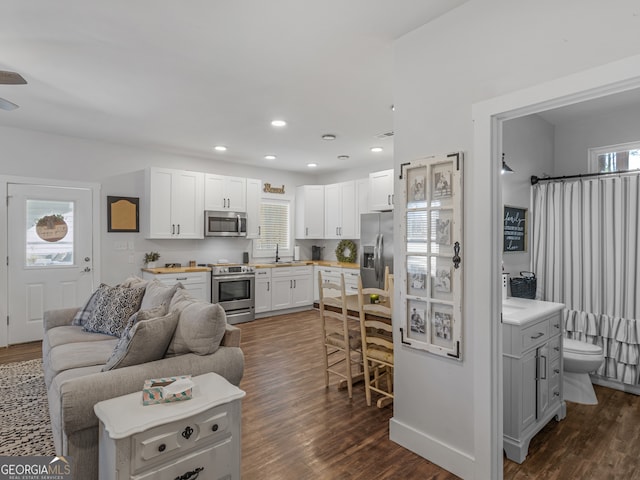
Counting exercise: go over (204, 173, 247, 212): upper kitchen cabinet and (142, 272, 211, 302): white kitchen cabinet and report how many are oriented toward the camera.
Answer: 2

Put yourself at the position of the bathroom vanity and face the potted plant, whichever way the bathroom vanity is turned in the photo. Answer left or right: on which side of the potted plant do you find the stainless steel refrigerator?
right

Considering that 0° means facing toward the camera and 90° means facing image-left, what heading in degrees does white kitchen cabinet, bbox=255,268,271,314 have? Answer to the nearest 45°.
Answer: approximately 315°

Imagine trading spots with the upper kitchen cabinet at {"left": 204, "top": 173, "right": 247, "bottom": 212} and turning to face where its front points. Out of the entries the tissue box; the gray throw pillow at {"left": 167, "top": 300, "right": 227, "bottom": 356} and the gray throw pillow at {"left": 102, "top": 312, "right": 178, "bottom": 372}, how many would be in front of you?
3

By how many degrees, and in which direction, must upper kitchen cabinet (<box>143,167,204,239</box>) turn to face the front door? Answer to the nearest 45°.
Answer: approximately 90° to its right

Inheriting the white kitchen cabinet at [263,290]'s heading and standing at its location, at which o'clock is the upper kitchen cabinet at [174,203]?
The upper kitchen cabinet is roughly at 4 o'clock from the white kitchen cabinet.

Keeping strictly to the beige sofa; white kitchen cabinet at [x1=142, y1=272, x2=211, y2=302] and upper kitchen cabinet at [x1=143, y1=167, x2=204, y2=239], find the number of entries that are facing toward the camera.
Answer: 2

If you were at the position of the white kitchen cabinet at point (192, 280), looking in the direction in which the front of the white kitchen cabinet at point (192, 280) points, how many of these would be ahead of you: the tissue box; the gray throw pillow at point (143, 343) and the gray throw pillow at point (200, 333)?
3

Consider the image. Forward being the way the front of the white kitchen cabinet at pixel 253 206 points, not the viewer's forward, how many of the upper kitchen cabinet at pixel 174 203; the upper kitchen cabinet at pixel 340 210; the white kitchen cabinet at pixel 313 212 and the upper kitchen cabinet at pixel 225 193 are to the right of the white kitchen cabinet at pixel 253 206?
2

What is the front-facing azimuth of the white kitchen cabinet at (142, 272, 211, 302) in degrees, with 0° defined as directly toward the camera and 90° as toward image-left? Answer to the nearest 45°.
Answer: approximately 0°
